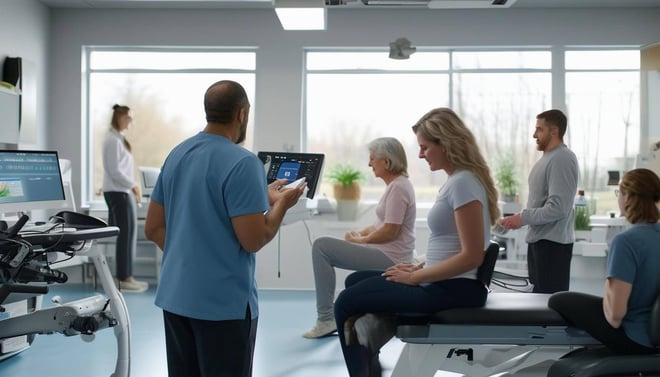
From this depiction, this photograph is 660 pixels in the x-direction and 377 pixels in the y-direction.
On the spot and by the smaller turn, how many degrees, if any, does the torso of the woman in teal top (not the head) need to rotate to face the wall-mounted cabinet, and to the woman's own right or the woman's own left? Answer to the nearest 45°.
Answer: approximately 45° to the woman's own left

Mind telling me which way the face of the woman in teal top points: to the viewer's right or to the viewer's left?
to the viewer's left

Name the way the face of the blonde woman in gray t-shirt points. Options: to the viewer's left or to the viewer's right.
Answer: to the viewer's left

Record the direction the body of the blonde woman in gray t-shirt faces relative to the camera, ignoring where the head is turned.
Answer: to the viewer's left

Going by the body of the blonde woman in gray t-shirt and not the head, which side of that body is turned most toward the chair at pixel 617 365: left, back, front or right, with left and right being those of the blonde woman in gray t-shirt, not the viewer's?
back

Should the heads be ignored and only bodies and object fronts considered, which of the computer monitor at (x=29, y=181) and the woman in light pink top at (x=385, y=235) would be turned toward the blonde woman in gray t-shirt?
the computer monitor

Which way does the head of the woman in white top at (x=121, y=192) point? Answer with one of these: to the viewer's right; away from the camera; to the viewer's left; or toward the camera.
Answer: to the viewer's right

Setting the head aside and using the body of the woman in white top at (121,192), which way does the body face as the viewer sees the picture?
to the viewer's right

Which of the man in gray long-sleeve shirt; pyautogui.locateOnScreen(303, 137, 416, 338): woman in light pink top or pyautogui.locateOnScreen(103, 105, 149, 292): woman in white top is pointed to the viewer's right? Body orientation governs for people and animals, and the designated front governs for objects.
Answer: pyautogui.locateOnScreen(103, 105, 149, 292): woman in white top

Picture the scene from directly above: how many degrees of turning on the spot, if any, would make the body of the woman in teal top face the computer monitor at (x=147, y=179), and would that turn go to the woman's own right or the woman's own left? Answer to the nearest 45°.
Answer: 0° — they already face it

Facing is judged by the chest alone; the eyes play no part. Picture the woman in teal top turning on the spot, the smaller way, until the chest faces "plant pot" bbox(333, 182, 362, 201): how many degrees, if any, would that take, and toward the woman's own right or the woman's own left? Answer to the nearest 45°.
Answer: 0° — they already face it

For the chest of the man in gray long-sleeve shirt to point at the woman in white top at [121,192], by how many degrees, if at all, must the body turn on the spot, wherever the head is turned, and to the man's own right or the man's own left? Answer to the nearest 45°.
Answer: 0° — they already face them

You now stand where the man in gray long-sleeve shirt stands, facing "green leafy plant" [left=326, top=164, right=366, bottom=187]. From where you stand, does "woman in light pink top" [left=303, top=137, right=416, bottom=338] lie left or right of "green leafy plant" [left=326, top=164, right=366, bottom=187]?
left
